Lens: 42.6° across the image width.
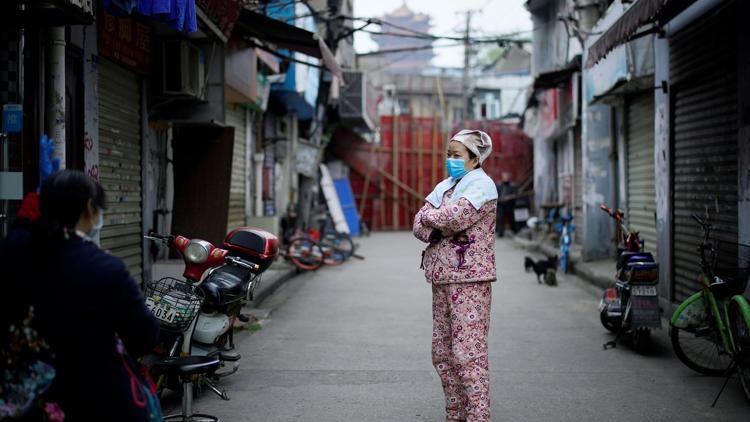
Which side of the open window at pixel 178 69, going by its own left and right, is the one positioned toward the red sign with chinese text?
right

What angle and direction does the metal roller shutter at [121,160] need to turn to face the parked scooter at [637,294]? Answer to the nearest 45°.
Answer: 0° — it already faces it

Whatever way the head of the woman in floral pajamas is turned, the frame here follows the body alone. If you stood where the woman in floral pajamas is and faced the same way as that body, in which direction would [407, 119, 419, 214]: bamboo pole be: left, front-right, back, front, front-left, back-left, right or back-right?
back-right

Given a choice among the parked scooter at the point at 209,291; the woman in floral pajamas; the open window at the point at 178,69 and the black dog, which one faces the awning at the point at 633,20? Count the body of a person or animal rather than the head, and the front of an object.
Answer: the open window

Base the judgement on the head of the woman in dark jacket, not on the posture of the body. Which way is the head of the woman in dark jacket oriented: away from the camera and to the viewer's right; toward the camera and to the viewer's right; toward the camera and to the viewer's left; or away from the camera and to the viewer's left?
away from the camera and to the viewer's right

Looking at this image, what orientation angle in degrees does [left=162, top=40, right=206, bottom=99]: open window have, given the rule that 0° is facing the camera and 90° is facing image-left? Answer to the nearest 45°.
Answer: approximately 315°

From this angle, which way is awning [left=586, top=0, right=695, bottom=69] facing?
to the viewer's left

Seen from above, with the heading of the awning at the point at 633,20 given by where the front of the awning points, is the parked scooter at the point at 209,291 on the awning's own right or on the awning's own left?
on the awning's own left

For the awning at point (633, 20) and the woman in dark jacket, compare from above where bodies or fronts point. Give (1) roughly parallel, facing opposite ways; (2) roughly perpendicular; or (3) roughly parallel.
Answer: roughly perpendicular

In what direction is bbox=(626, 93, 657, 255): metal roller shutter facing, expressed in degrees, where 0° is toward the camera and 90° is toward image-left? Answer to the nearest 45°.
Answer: approximately 90°

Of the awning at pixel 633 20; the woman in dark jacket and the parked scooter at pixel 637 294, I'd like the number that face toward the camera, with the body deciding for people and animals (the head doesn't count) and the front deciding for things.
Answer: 0

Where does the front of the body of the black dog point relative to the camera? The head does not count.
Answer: to the viewer's left

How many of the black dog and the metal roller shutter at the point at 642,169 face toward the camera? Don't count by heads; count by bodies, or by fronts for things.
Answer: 0

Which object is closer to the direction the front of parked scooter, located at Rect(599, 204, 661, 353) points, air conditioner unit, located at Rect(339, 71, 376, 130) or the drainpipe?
the air conditioner unit

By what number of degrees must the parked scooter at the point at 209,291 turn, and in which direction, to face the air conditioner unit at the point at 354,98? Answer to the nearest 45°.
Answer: approximately 135° to its right

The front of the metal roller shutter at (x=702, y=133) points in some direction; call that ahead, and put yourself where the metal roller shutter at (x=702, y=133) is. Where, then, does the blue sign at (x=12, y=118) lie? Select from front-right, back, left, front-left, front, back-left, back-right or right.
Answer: front

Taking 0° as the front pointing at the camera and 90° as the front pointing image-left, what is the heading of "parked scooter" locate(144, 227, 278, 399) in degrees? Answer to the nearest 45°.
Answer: approximately 45°
